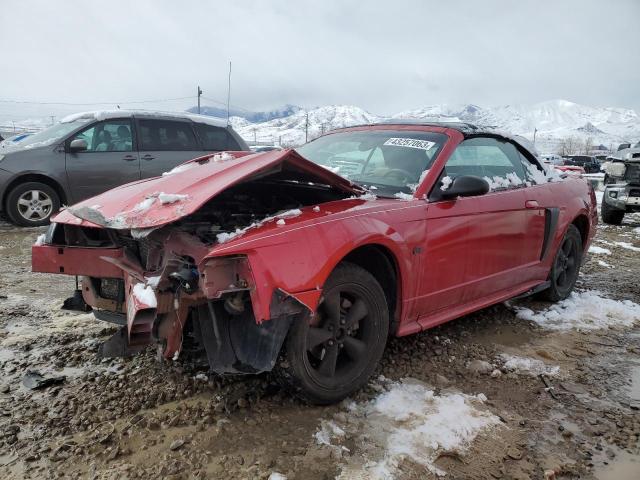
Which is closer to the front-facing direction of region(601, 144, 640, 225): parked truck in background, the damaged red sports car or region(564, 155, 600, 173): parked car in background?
the damaged red sports car

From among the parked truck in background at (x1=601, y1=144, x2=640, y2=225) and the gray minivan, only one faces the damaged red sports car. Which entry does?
the parked truck in background

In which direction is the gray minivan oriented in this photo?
to the viewer's left

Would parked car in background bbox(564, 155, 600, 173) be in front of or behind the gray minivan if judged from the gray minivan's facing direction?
behind

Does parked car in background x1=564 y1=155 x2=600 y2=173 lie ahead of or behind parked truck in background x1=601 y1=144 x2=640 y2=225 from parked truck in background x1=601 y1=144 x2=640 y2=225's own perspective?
behind

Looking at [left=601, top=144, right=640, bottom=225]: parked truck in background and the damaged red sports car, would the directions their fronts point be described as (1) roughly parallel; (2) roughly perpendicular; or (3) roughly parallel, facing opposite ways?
roughly parallel

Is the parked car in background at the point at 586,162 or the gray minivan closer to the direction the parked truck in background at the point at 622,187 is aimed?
the gray minivan

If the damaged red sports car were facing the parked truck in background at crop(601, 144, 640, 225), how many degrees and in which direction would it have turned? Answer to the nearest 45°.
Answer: approximately 180°

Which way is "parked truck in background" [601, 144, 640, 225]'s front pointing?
toward the camera

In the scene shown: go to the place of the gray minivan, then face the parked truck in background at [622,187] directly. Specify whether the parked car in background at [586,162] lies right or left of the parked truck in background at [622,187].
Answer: left

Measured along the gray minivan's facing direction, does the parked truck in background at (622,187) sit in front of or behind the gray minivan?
behind

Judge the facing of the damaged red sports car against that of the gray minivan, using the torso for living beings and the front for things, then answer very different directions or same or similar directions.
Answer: same or similar directions

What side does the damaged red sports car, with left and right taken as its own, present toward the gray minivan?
right

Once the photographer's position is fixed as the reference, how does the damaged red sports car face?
facing the viewer and to the left of the viewer
